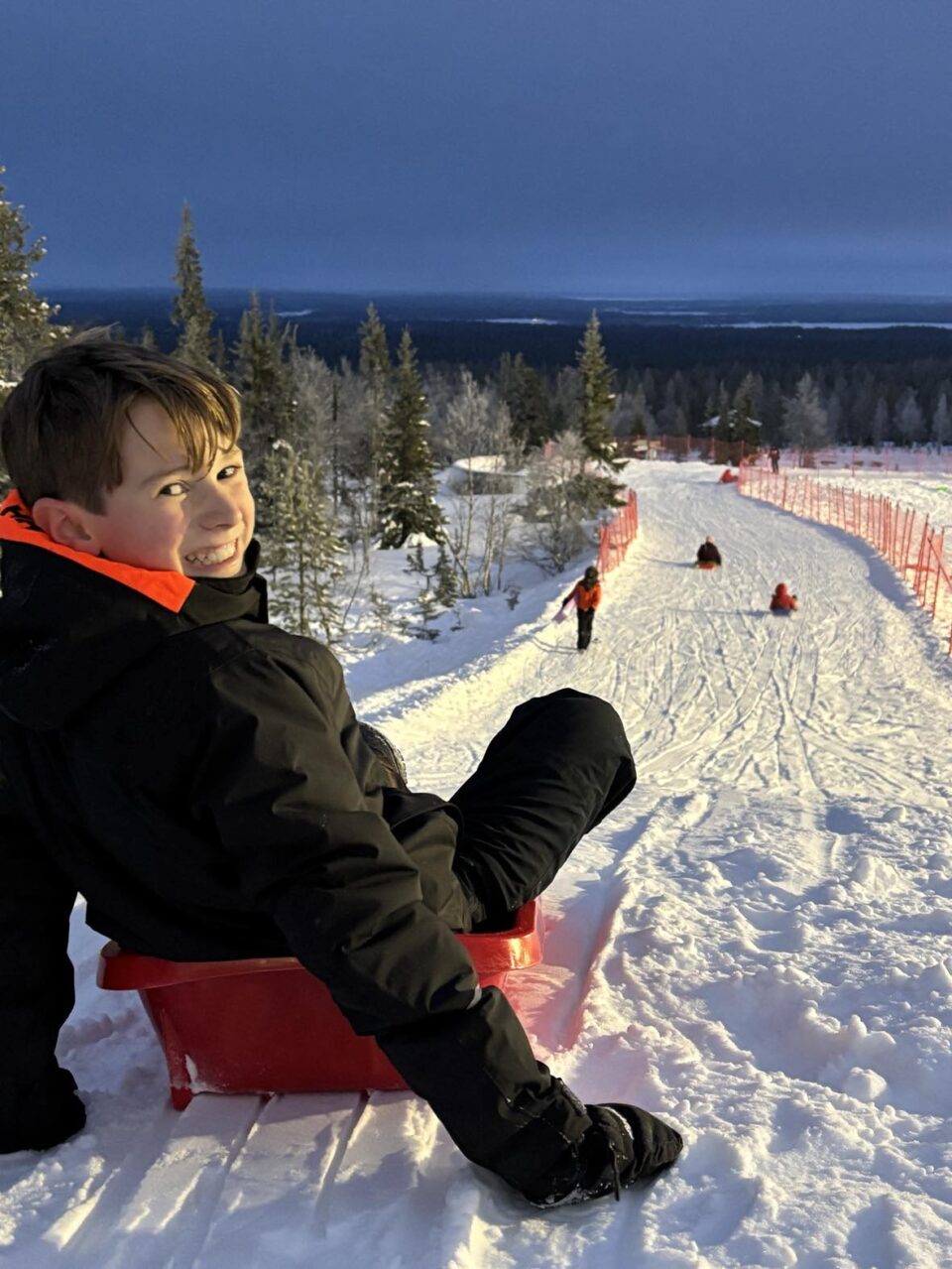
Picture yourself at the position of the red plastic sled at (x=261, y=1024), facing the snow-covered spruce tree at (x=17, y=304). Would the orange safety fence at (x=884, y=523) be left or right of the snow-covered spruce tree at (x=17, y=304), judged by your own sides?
right

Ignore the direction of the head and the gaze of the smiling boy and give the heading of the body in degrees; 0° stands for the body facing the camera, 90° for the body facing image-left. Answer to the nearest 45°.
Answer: approximately 225°

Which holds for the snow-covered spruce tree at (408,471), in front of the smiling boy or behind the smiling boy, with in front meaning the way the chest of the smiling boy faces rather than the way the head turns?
in front

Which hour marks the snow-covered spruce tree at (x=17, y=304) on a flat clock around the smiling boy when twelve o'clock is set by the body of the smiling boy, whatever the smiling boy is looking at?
The snow-covered spruce tree is roughly at 10 o'clock from the smiling boy.

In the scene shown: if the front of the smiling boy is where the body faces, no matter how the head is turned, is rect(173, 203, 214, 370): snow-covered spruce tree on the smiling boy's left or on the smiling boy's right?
on the smiling boy's left

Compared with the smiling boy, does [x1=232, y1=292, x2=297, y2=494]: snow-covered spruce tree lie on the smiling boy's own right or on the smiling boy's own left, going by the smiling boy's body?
on the smiling boy's own left

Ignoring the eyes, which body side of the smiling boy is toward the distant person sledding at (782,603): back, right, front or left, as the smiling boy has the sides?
front

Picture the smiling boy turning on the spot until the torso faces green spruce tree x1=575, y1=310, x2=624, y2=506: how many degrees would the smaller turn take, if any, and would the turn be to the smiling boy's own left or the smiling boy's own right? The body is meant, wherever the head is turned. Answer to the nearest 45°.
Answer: approximately 45° to the smiling boy's own left
